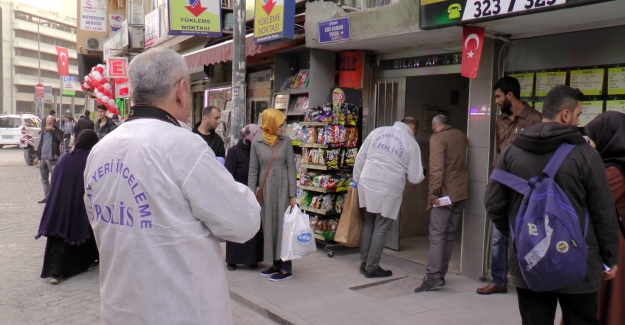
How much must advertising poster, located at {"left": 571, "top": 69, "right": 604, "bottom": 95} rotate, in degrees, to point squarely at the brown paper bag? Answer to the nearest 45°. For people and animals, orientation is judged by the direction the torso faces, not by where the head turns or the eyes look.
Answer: approximately 90° to its right

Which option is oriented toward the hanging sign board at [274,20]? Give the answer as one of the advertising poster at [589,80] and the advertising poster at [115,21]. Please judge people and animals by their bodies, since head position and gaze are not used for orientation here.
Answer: the advertising poster at [115,21]

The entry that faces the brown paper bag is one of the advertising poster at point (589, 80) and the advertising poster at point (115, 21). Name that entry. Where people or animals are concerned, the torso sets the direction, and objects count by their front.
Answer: the advertising poster at point (115, 21)

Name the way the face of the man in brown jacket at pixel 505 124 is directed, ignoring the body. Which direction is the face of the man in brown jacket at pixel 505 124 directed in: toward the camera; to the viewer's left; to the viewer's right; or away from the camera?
to the viewer's left

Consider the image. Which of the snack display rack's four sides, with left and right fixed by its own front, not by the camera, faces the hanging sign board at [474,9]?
left
